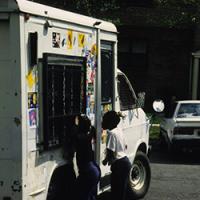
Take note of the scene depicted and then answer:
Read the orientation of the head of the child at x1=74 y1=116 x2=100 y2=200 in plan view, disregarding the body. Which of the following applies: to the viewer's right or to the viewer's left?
to the viewer's left

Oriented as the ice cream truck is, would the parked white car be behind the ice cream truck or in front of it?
in front

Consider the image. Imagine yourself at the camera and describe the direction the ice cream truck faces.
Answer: facing away from the viewer and to the right of the viewer

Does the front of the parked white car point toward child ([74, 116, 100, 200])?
no
